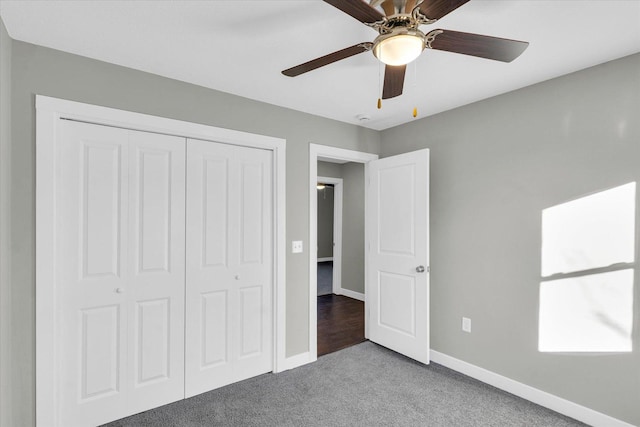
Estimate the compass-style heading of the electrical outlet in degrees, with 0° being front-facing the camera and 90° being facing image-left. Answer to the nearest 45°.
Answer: approximately 45°

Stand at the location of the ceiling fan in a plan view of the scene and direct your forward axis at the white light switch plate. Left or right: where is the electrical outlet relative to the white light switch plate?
right

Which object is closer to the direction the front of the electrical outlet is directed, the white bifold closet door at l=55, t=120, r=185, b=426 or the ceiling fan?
the white bifold closet door

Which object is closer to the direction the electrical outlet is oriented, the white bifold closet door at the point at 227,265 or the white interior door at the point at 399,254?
the white bifold closet door

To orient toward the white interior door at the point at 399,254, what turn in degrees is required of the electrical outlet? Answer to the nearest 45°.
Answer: approximately 45° to its right

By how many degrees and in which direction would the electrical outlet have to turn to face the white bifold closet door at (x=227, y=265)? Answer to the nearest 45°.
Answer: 0° — it already faces it

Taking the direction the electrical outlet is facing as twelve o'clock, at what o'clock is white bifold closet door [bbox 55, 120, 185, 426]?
The white bifold closet door is roughly at 12 o'clock from the electrical outlet.

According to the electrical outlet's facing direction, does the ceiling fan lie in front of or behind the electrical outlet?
in front
